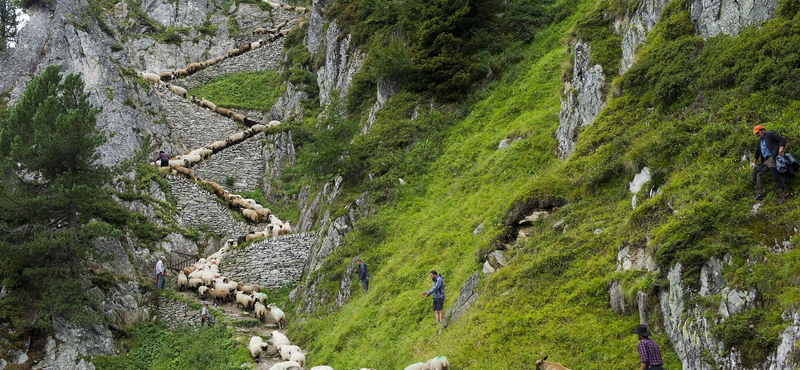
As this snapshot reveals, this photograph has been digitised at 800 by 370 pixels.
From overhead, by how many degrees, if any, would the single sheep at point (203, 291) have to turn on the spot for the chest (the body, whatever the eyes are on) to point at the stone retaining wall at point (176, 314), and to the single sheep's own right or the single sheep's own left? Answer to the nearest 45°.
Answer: approximately 90° to the single sheep's own right

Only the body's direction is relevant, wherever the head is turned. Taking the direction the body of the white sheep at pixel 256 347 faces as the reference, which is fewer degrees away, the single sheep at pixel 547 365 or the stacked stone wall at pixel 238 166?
the single sheep

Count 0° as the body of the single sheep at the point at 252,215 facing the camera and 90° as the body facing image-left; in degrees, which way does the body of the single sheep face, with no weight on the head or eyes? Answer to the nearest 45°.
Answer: approximately 315°

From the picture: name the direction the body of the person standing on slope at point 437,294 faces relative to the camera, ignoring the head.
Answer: to the viewer's left

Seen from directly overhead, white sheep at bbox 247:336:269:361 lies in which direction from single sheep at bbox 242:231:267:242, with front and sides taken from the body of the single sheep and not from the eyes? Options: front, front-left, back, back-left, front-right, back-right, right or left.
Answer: front-left
